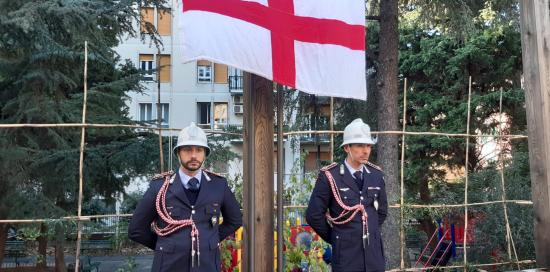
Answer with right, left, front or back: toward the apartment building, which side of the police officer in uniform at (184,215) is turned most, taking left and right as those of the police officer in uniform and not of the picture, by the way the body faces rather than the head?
back

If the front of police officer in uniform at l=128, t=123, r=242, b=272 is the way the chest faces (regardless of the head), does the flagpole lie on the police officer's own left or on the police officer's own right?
on the police officer's own left

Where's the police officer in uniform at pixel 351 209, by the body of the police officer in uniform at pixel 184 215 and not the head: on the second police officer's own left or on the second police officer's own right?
on the second police officer's own left

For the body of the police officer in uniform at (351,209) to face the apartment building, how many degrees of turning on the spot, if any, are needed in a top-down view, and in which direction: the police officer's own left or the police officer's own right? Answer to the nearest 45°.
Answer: approximately 135° to the police officer's own left

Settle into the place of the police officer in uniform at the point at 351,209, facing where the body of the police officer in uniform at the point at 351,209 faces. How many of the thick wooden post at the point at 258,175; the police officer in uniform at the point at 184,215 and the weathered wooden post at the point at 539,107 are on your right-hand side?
2

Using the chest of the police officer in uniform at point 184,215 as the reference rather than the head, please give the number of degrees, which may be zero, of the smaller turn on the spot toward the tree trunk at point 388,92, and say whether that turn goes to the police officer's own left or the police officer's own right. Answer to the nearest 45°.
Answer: approximately 135° to the police officer's own left

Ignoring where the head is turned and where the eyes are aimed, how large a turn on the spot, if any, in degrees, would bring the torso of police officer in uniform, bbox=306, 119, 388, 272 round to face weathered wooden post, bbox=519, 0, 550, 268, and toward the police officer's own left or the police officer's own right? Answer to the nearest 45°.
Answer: approximately 90° to the police officer's own left

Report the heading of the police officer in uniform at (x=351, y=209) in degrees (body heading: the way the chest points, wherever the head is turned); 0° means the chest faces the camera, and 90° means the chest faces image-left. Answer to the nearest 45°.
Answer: approximately 315°

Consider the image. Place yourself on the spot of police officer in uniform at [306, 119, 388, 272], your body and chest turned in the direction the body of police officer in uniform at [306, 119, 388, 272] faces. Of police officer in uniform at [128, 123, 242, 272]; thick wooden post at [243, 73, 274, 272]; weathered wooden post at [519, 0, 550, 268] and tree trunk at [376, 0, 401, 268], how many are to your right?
2

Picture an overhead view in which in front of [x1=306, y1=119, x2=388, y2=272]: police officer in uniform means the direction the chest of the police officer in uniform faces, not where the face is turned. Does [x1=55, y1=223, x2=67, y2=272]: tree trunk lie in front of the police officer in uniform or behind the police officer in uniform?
behind

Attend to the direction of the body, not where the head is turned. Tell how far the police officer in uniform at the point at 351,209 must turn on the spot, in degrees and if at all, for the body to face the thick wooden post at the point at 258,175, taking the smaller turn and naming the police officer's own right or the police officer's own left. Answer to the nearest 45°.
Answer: approximately 90° to the police officer's own right

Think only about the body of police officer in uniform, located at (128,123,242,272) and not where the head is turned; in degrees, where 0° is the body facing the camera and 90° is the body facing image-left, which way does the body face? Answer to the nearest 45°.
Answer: approximately 0°
